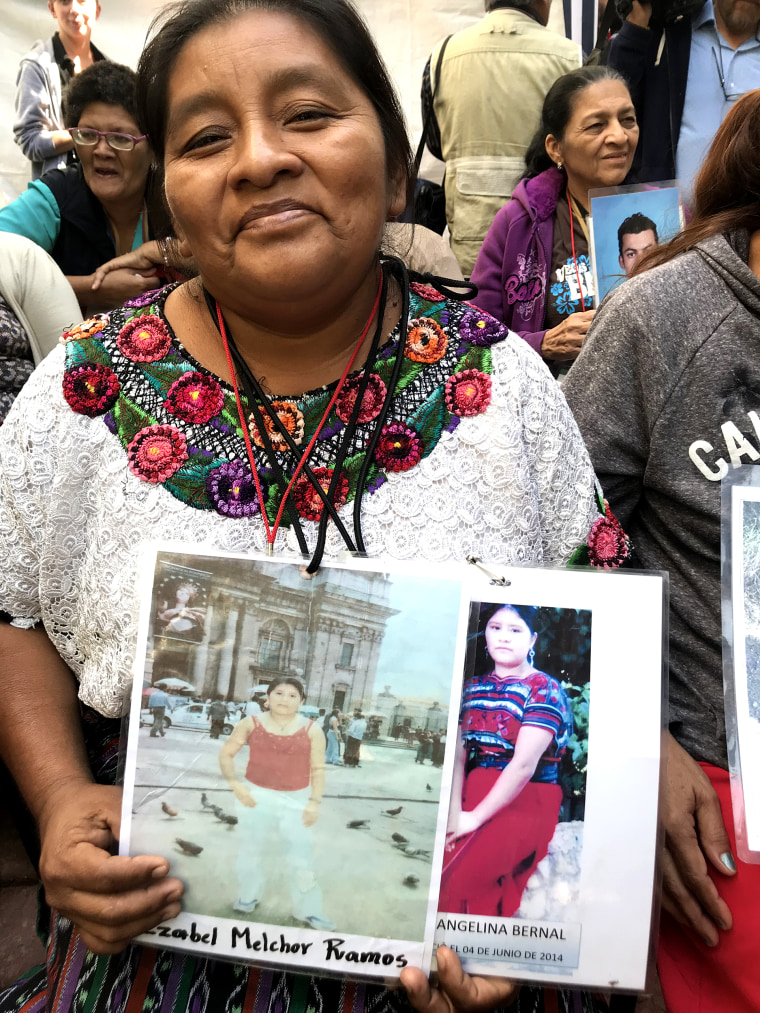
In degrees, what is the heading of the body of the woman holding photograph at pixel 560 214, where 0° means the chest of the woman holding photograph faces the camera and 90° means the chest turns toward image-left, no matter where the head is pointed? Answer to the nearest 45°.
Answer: approximately 315°

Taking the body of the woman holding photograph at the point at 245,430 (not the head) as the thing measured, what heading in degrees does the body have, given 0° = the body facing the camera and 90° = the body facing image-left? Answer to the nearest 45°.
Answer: approximately 0°

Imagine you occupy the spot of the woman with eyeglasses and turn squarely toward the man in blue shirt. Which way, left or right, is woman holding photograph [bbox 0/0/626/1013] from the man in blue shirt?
right

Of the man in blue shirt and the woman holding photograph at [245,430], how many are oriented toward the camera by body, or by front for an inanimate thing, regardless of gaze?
2
